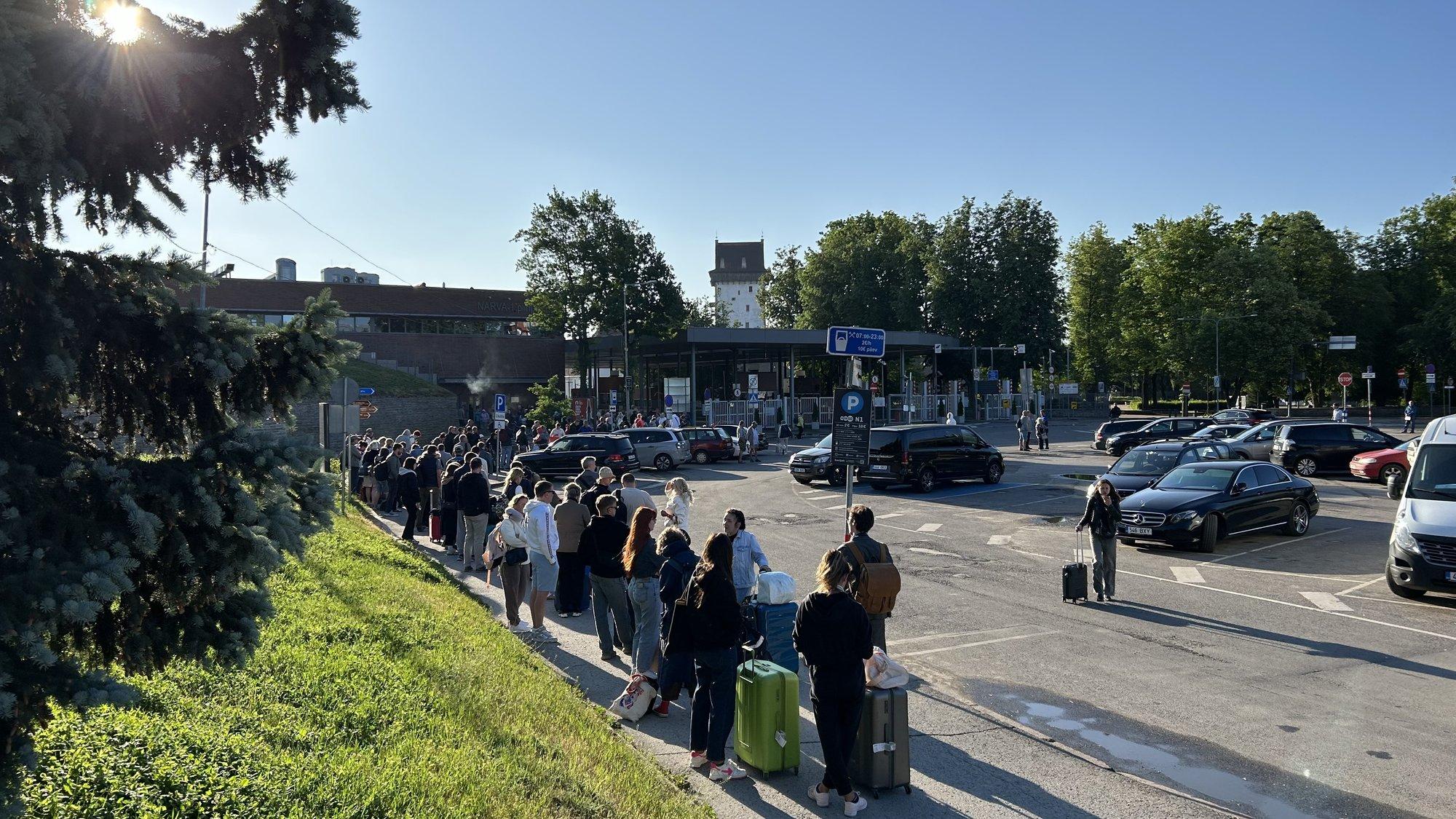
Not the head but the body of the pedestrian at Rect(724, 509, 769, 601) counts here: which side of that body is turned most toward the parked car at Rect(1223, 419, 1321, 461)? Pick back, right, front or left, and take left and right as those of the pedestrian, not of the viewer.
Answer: back

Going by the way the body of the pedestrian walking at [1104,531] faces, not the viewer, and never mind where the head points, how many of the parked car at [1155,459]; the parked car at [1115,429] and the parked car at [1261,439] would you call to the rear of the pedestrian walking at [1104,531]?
3

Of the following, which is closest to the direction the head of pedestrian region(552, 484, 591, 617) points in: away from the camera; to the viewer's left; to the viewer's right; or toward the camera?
away from the camera

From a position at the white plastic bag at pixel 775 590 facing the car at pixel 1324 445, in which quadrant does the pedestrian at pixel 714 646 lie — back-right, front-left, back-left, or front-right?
back-right

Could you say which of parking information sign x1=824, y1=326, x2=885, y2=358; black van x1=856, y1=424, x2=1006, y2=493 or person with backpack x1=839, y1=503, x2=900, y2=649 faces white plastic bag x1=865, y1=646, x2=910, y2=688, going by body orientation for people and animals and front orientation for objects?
the parking information sign

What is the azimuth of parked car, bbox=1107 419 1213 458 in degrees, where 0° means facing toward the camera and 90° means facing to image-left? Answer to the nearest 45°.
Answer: approximately 45°

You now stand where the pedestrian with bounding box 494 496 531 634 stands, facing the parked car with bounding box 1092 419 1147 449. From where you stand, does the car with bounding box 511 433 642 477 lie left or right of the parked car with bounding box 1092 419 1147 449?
left

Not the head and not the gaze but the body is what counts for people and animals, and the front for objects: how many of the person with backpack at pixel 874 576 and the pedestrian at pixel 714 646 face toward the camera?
0

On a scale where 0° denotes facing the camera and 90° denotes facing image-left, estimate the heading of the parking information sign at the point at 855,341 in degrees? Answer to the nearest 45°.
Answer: approximately 0°

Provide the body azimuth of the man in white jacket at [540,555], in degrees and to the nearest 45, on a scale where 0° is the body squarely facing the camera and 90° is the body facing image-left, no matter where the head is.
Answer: approximately 270°

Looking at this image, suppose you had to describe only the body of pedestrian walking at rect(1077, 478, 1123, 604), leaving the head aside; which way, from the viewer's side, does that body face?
toward the camera

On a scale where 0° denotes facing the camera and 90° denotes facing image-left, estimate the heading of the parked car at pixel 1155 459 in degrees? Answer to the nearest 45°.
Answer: approximately 45°

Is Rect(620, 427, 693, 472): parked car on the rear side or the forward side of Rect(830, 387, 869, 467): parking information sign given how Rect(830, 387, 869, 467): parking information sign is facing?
on the rear side

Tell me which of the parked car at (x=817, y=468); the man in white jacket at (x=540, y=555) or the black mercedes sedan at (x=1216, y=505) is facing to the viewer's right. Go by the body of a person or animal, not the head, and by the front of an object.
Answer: the man in white jacket

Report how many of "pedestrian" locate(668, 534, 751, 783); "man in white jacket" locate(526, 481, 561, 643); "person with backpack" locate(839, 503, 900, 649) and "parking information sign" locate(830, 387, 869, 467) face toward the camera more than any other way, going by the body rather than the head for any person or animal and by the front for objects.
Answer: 1
